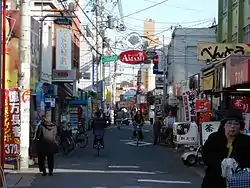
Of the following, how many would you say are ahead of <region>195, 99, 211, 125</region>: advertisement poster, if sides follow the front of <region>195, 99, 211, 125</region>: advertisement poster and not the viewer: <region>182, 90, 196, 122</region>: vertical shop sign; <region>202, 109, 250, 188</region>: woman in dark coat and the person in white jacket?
1

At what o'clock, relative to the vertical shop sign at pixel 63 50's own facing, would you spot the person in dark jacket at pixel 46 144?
The person in dark jacket is roughly at 12 o'clock from the vertical shop sign.

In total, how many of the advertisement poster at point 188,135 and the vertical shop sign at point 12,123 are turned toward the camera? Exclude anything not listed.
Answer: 2

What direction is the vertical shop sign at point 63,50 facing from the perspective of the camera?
toward the camera

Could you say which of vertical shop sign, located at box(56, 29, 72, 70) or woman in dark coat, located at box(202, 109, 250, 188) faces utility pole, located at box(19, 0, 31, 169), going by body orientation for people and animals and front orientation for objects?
the vertical shop sign

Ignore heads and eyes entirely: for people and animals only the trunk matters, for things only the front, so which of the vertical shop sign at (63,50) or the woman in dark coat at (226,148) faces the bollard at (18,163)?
the vertical shop sign

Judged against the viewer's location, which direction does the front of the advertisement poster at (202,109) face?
facing the viewer

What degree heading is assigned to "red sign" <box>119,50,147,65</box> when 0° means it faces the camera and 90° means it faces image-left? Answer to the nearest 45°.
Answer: approximately 0°

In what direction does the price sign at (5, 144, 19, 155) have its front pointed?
toward the camera

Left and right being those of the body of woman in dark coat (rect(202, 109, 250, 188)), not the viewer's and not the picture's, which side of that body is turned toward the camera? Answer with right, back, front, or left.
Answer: front

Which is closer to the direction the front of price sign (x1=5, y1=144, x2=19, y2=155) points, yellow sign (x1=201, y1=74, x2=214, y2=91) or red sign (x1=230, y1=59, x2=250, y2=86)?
the red sign

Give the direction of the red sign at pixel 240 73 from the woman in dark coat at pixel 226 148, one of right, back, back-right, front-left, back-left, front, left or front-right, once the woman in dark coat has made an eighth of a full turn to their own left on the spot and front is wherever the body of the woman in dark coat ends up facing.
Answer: back-left

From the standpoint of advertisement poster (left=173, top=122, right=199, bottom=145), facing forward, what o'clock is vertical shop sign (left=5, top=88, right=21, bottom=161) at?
The vertical shop sign is roughly at 2 o'clock from the advertisement poster.

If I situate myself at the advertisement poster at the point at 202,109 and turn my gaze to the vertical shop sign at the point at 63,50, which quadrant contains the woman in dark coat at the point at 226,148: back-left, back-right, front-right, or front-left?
back-left

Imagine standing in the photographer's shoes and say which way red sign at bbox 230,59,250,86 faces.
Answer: facing the viewer and to the left of the viewer
